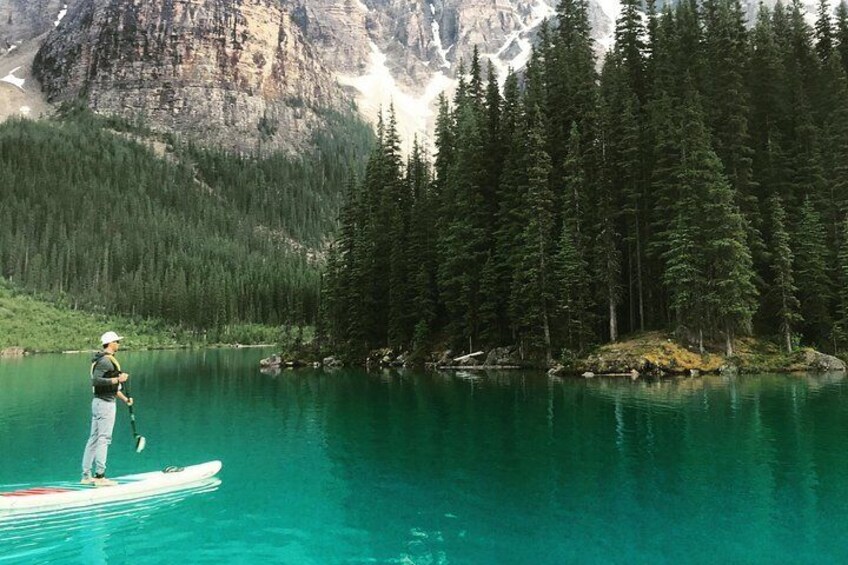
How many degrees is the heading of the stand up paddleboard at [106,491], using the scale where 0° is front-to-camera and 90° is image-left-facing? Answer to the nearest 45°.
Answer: approximately 270°

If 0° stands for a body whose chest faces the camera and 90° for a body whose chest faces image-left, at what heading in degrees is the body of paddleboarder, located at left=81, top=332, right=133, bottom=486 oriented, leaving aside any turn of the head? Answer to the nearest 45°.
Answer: approximately 270°

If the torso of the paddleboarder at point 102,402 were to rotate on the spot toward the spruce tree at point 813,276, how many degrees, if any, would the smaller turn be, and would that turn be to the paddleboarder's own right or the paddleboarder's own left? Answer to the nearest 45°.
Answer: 0° — they already face it

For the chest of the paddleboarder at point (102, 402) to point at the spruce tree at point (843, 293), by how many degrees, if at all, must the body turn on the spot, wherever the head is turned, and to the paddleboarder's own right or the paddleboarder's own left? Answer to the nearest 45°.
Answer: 0° — they already face it
